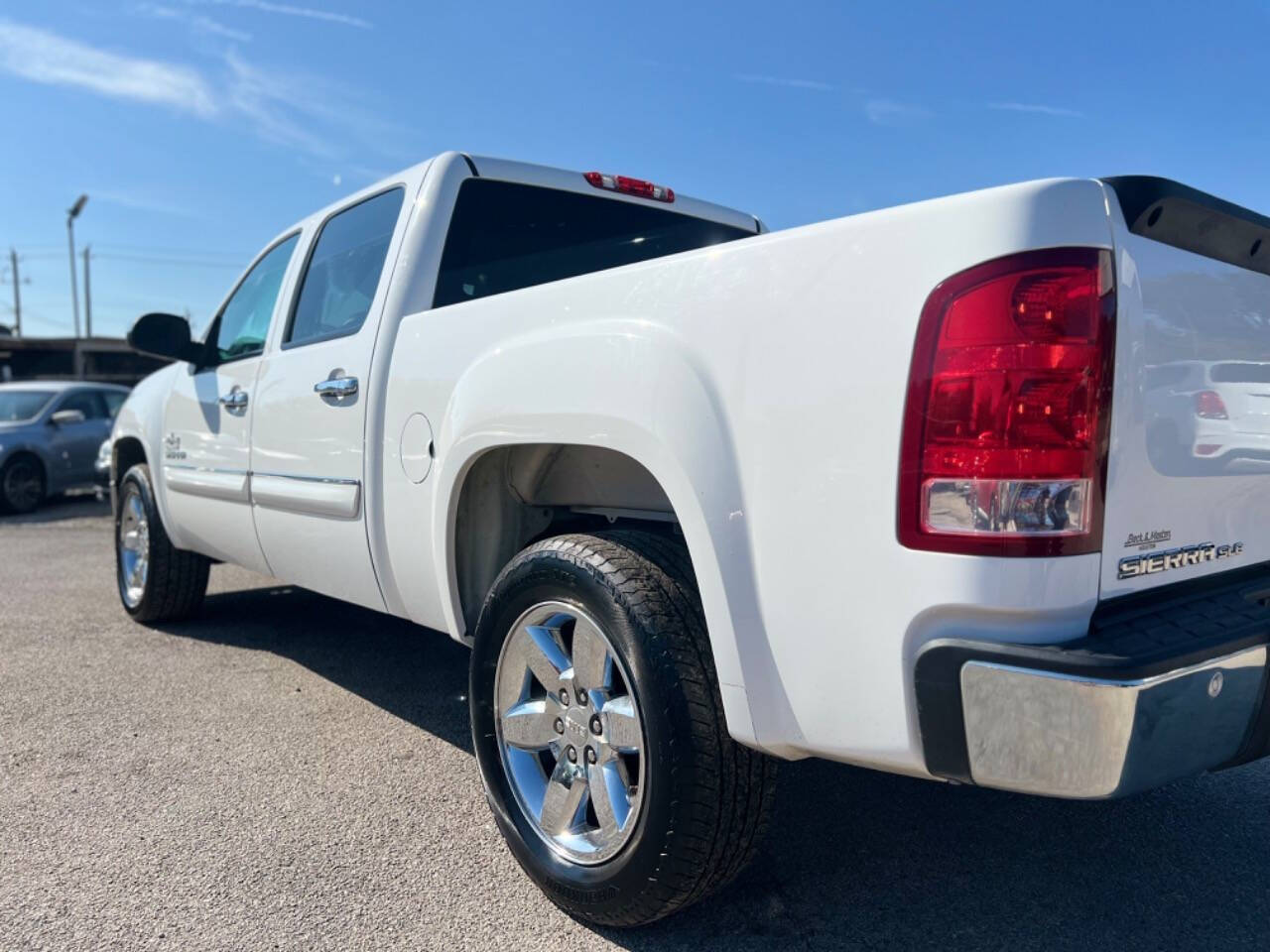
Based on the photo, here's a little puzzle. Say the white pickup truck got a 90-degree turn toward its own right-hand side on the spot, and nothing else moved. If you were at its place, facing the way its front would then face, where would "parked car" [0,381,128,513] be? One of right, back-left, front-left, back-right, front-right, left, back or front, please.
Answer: left

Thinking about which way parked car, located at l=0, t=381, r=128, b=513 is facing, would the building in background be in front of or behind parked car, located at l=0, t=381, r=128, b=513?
behind

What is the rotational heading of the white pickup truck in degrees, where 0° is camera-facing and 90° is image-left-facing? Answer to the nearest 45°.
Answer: approximately 135°

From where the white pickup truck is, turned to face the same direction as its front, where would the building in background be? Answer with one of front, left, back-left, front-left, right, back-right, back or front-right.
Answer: front
